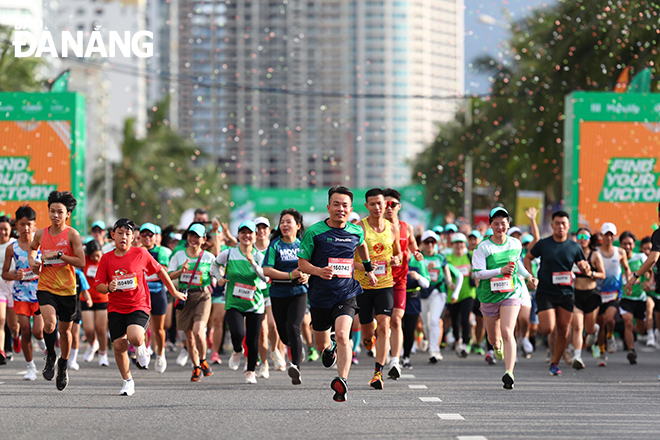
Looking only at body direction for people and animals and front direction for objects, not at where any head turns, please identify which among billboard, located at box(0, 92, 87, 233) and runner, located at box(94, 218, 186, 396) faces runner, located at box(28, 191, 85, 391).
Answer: the billboard

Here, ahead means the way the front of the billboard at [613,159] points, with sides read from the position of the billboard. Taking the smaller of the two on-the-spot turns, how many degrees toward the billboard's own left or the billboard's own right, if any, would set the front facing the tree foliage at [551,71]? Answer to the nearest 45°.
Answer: approximately 180°

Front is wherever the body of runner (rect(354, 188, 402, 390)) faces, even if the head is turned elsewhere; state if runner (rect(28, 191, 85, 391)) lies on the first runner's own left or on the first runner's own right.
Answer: on the first runner's own right

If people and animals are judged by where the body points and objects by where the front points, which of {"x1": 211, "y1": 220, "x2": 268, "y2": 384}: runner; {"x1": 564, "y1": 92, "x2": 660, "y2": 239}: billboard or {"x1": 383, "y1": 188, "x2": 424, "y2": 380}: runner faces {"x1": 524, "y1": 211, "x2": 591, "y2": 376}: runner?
the billboard

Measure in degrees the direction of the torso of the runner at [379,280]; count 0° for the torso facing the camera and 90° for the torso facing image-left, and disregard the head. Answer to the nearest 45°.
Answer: approximately 0°

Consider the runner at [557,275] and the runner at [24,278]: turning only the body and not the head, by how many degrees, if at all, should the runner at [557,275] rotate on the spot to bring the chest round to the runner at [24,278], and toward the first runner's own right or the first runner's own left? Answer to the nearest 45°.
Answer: approximately 90° to the first runner's own right

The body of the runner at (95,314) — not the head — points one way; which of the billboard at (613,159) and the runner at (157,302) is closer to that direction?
the runner

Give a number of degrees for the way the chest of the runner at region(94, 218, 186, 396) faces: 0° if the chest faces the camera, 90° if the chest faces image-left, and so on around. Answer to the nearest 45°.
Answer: approximately 0°

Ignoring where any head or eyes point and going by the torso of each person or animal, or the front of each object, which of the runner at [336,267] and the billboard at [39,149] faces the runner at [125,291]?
the billboard
